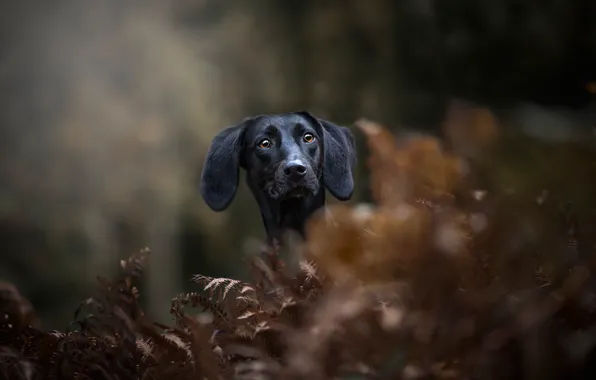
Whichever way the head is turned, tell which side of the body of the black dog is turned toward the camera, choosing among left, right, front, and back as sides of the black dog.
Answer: front
